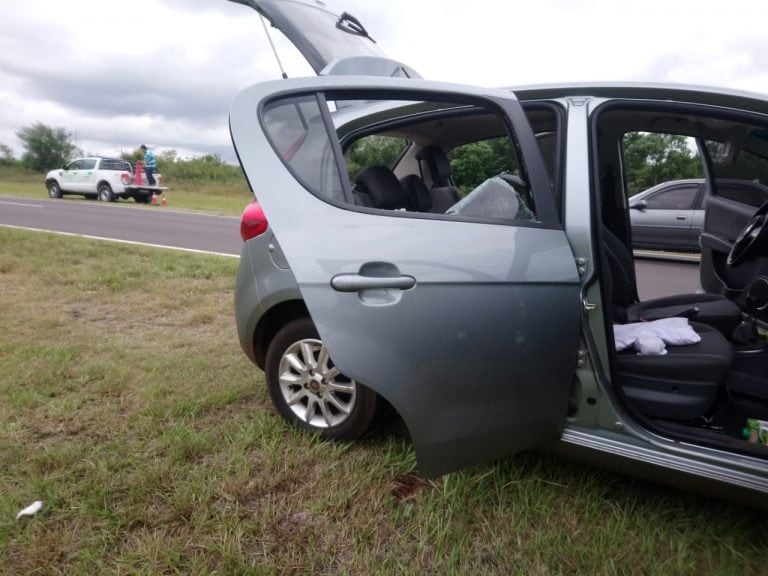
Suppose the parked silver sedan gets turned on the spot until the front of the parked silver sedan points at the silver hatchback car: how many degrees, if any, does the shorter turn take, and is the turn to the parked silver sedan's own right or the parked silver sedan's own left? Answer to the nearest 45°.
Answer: approximately 90° to the parked silver sedan's own left

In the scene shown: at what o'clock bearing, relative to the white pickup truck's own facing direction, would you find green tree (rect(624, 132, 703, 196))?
The green tree is roughly at 5 o'clock from the white pickup truck.

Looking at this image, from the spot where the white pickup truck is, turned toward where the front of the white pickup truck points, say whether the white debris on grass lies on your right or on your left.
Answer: on your left

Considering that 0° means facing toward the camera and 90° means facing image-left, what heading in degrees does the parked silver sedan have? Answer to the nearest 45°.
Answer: approximately 90°

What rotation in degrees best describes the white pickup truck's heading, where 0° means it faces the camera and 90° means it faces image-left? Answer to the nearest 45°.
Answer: approximately 135°

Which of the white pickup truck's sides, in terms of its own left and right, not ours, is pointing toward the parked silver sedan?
back

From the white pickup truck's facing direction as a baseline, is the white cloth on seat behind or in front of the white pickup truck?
behind
